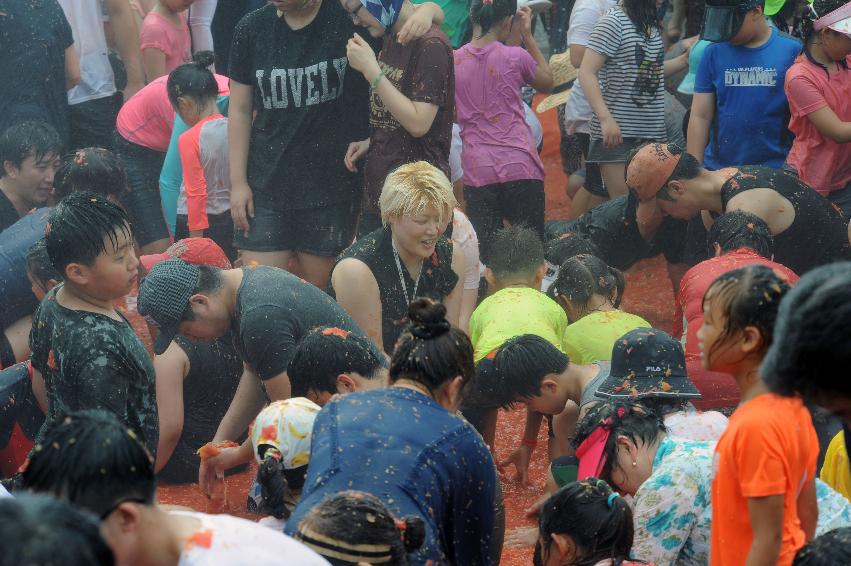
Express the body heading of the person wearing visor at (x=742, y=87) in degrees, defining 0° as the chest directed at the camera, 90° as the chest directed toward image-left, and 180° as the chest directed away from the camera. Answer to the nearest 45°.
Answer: approximately 0°

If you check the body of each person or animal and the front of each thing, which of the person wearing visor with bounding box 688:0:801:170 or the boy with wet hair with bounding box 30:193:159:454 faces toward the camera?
the person wearing visor

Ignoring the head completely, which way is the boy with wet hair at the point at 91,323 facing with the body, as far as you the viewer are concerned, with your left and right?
facing to the right of the viewer

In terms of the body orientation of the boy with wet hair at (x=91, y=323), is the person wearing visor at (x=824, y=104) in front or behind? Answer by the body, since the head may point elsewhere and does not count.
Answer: in front

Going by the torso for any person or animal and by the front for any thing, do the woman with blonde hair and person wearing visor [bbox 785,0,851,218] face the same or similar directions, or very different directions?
same or similar directions

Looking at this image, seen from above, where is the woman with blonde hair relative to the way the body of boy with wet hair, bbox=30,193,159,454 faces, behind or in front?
in front

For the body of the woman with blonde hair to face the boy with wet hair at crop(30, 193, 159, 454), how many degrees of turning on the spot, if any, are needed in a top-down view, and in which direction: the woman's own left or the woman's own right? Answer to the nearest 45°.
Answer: approximately 90° to the woman's own right

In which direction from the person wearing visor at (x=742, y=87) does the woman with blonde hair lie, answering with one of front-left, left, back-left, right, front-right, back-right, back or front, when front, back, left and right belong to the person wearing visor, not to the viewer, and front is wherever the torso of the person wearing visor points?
front-right

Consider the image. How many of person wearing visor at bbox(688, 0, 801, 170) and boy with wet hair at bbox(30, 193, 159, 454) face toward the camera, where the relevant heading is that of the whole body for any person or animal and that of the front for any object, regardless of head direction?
1

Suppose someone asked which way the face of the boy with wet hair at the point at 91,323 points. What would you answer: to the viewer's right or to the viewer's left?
to the viewer's right

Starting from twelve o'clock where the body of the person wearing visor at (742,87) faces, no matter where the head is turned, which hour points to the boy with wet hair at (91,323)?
The boy with wet hair is roughly at 1 o'clock from the person wearing visor.

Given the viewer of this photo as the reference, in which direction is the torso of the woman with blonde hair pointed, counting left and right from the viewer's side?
facing the viewer and to the right of the viewer
